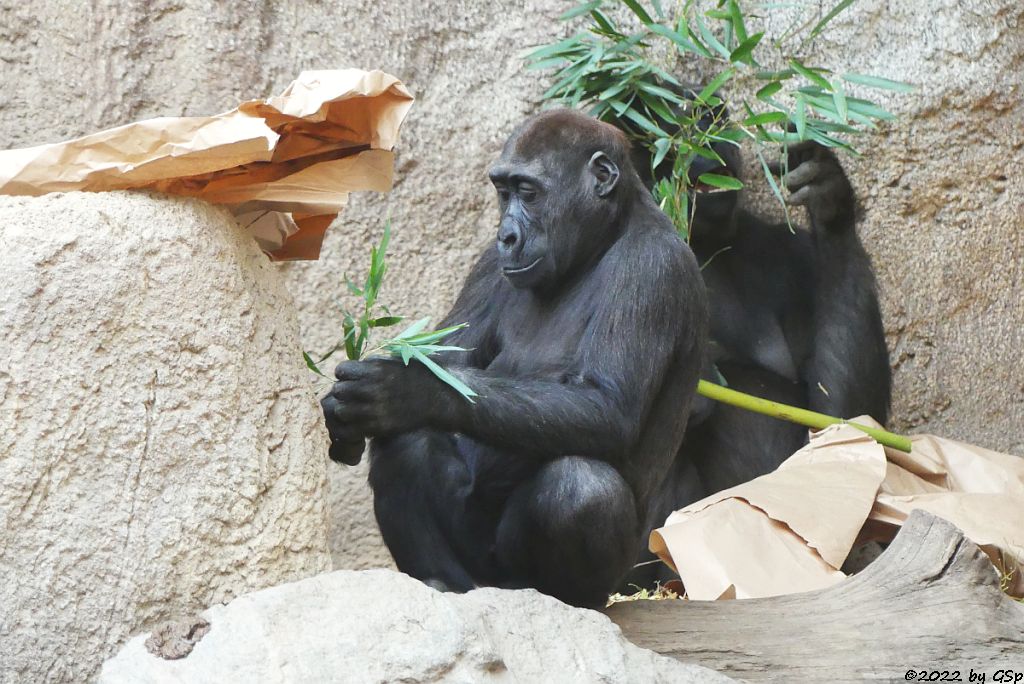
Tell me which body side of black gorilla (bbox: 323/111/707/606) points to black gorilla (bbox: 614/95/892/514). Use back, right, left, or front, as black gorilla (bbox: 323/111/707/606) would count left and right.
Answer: back

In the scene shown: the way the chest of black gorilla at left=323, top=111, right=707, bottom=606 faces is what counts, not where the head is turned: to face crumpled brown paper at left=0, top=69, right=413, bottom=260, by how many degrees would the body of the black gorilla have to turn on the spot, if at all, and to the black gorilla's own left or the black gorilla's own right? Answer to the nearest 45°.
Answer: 0° — it already faces it

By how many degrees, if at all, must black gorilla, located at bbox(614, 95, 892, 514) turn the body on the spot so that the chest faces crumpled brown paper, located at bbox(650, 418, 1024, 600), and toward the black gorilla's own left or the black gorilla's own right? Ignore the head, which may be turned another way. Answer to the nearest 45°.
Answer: approximately 45° to the black gorilla's own left

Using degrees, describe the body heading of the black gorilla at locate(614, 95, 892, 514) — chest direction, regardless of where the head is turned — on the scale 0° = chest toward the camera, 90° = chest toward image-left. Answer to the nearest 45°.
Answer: approximately 45°

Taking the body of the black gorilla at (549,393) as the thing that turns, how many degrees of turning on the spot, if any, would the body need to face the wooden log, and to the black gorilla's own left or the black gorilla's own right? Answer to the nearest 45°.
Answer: approximately 90° to the black gorilla's own left

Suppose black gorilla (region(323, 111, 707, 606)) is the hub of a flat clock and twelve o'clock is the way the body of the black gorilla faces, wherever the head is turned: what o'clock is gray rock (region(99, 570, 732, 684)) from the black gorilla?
The gray rock is roughly at 11 o'clock from the black gorilla.

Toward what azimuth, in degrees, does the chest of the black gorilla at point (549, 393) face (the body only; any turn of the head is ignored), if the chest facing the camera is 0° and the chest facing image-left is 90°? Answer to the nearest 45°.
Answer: approximately 45°
